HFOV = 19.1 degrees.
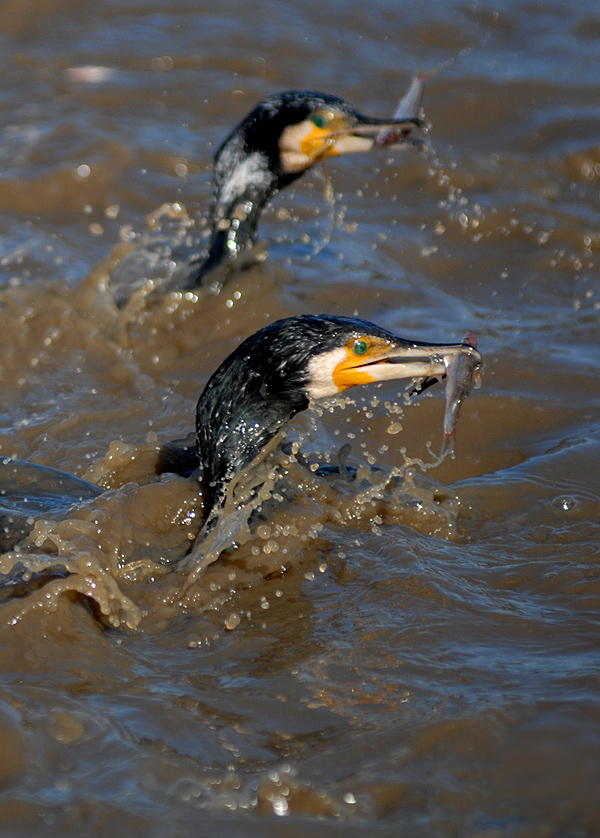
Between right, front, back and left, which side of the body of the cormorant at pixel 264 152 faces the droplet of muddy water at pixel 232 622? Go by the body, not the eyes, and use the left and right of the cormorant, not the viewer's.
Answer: right

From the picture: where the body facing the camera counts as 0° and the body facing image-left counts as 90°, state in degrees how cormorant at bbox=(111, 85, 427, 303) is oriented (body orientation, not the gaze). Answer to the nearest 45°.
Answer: approximately 270°

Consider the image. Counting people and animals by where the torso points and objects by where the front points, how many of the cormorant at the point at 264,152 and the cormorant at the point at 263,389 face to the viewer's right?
2

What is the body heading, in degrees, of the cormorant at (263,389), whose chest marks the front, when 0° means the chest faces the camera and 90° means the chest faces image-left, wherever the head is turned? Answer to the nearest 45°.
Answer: approximately 270°
